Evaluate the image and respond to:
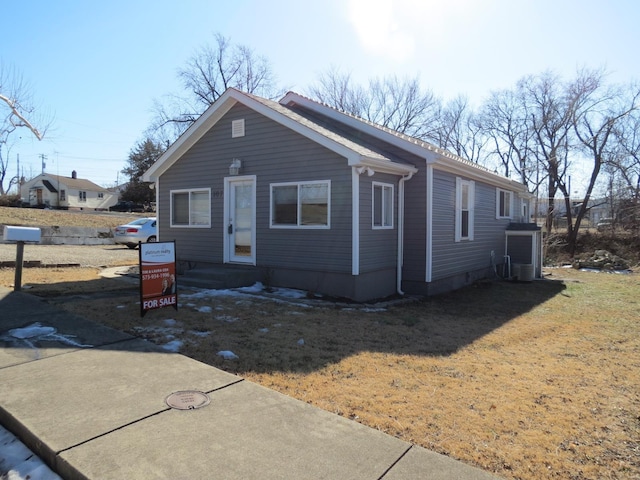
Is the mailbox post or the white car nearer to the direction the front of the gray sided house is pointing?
the mailbox post

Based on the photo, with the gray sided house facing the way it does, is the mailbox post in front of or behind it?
in front

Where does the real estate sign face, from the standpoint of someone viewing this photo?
facing the viewer and to the right of the viewer

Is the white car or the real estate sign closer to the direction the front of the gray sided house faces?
the real estate sign

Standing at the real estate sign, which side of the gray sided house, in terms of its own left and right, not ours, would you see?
front

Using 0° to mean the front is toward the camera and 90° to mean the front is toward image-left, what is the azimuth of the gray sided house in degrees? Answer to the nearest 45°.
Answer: approximately 45°

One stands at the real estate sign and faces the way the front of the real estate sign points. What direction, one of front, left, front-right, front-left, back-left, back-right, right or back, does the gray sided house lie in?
left

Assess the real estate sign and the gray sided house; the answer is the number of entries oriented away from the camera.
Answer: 0

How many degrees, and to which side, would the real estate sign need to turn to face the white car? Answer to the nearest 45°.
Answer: approximately 135° to its left

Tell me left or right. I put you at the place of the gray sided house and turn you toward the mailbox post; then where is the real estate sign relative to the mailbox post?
left

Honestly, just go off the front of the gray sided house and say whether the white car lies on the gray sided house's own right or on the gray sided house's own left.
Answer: on the gray sided house's own right

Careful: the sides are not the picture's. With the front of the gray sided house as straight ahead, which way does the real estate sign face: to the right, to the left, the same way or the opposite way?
to the left
